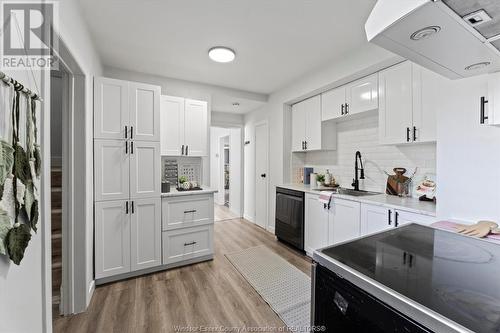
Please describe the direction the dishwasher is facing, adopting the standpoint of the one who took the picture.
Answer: facing the viewer and to the left of the viewer

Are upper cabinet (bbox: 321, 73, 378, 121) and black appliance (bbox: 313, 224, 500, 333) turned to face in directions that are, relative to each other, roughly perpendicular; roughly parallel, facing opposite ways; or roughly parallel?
roughly parallel

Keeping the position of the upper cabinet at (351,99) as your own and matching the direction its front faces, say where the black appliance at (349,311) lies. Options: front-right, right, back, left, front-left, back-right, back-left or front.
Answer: front-left

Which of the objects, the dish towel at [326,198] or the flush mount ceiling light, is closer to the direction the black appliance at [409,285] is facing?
the flush mount ceiling light

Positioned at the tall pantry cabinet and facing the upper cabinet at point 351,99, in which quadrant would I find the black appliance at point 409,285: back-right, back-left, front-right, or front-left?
front-right

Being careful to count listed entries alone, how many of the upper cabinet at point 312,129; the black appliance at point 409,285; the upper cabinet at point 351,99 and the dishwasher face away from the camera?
0

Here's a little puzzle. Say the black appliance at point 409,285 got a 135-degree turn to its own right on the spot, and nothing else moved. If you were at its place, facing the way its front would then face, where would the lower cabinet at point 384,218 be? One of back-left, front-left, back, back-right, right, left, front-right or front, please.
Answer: front

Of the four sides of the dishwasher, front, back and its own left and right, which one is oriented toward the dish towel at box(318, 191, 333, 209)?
left

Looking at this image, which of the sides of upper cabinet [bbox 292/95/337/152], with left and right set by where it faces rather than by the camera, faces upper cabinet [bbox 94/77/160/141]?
front
